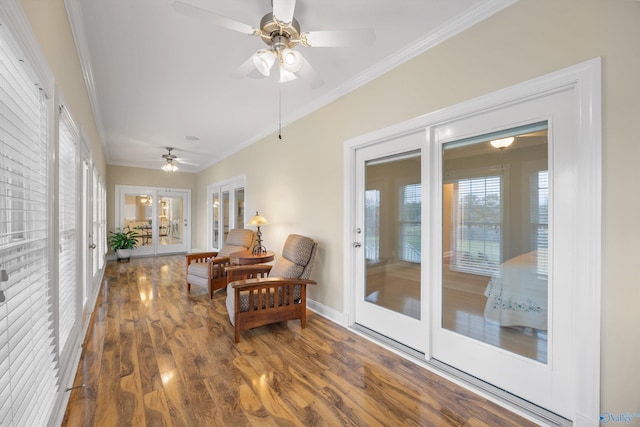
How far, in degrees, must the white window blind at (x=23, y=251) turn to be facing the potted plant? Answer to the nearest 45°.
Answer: approximately 90° to its left

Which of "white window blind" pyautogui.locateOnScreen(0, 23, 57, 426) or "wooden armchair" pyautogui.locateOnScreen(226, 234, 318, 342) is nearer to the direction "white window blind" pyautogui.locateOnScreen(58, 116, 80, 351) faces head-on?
the wooden armchair

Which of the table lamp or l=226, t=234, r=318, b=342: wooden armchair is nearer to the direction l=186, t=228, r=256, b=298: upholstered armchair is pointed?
the wooden armchair

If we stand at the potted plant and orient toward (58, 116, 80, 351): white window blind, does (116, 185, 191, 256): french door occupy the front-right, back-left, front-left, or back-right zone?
back-left

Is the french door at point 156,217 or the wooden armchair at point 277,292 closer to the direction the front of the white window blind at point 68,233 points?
the wooden armchair

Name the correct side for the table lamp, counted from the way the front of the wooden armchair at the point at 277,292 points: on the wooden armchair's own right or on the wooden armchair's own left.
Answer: on the wooden armchair's own right

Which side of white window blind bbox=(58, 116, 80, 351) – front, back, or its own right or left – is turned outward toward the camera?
right

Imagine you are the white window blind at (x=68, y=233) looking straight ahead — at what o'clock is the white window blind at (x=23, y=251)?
the white window blind at (x=23, y=251) is roughly at 3 o'clock from the white window blind at (x=68, y=233).

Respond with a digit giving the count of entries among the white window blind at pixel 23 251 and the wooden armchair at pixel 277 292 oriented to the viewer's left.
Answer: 1

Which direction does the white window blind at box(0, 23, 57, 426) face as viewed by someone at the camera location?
facing to the right of the viewer
